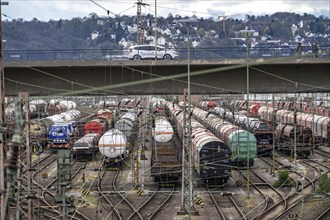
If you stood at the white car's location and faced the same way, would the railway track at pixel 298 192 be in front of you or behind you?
in front

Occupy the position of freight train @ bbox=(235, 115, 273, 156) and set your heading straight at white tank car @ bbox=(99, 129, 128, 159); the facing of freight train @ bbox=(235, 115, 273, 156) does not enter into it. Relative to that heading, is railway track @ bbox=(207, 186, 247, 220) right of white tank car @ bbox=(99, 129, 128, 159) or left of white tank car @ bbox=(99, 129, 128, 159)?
left

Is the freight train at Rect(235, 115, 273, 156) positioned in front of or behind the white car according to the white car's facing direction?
in front

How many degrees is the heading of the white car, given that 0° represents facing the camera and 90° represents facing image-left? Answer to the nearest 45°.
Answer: approximately 270°
